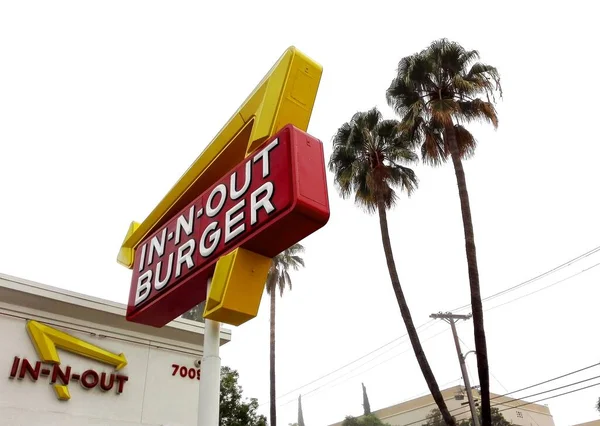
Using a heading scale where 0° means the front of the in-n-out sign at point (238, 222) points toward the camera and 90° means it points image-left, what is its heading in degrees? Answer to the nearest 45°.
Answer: approximately 45°

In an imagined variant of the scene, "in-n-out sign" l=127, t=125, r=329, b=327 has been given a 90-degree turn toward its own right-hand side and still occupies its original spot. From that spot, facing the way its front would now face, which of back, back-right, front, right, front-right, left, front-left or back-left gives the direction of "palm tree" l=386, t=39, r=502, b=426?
right

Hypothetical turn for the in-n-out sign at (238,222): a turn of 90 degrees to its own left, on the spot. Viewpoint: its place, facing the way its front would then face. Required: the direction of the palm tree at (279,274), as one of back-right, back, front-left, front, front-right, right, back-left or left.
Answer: back-left
